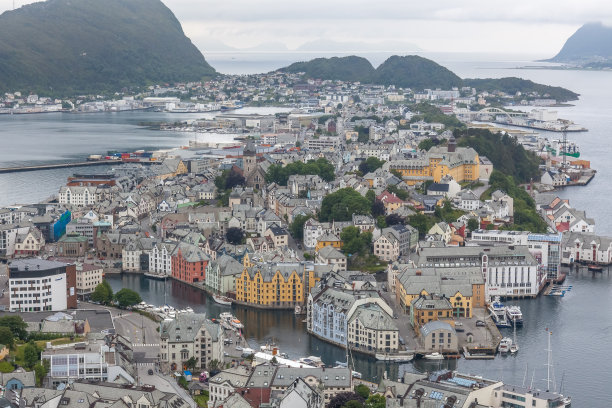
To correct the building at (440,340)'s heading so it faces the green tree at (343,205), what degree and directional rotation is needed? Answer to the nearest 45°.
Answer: approximately 180°

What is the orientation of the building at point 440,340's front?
toward the camera

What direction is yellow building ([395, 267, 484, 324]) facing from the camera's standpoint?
toward the camera

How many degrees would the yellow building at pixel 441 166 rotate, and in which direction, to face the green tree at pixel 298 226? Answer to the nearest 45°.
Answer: approximately 45° to its right

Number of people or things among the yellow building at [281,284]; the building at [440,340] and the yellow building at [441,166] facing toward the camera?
3

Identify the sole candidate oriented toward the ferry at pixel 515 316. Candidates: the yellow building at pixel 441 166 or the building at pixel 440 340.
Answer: the yellow building

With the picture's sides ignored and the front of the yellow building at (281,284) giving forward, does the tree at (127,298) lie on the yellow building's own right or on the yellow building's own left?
on the yellow building's own right

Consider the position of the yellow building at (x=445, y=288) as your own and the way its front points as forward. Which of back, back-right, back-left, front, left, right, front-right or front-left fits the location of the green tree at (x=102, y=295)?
right

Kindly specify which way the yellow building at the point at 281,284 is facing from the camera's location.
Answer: facing the viewer

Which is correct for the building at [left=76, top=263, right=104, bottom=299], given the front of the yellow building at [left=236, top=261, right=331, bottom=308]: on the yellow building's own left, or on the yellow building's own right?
on the yellow building's own right

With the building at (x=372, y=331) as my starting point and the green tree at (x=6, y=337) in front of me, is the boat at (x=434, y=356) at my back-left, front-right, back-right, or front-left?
back-left

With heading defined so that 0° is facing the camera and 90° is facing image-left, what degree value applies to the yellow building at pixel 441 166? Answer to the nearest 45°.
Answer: approximately 0°

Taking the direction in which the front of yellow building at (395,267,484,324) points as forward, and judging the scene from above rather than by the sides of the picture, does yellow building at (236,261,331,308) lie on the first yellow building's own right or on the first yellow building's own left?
on the first yellow building's own right

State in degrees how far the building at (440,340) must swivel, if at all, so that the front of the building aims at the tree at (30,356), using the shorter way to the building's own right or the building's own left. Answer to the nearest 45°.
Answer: approximately 45° to the building's own right

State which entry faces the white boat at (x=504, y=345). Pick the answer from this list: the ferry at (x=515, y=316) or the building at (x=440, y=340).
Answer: the ferry

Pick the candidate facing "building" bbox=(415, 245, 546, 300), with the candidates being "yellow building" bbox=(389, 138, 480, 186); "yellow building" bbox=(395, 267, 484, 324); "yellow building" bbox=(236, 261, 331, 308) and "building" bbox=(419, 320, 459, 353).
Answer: "yellow building" bbox=(389, 138, 480, 186)
